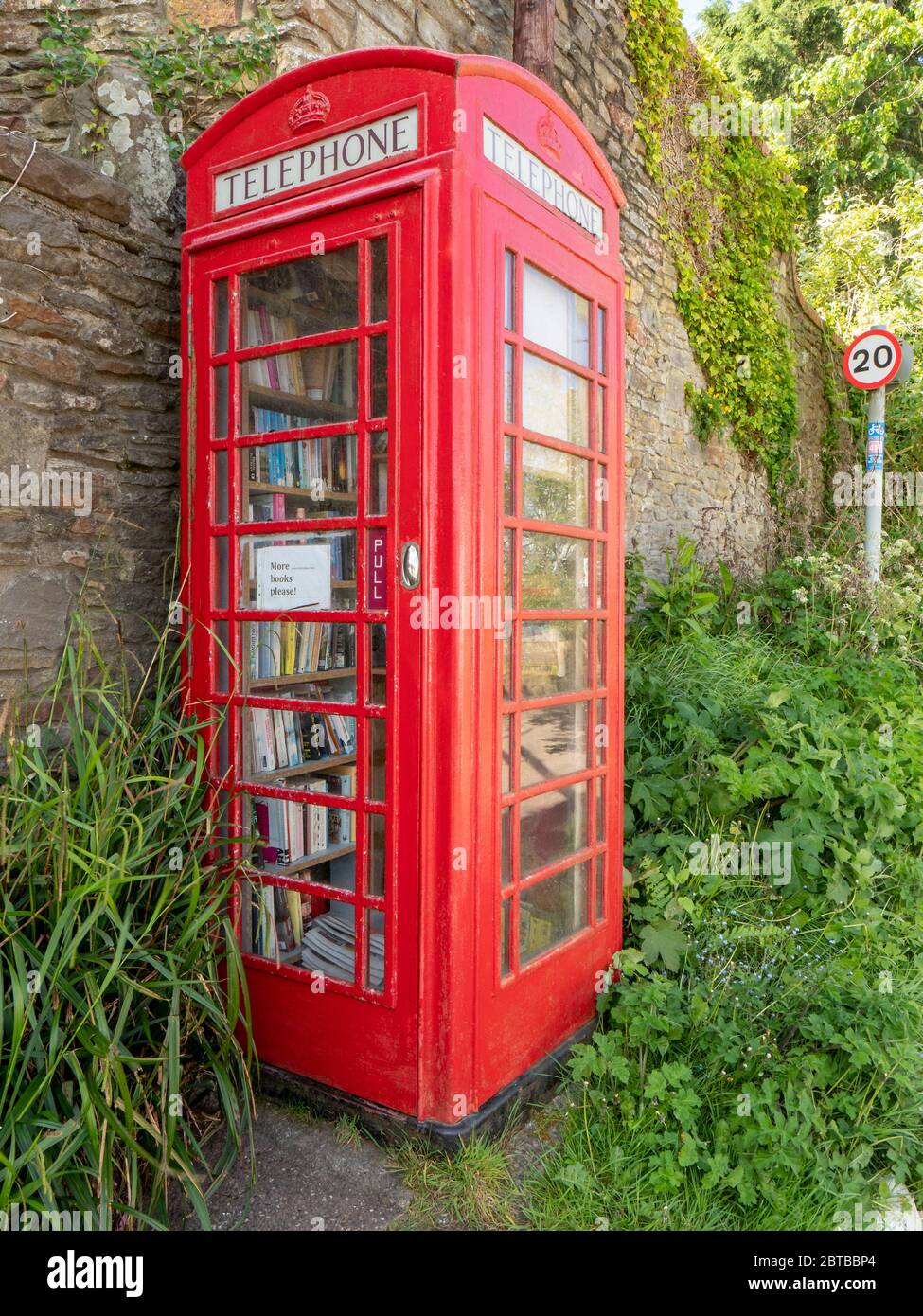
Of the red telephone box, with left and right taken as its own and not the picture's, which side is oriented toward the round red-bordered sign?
back

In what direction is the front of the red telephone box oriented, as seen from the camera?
facing the viewer and to the left of the viewer

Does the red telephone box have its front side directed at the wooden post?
no
